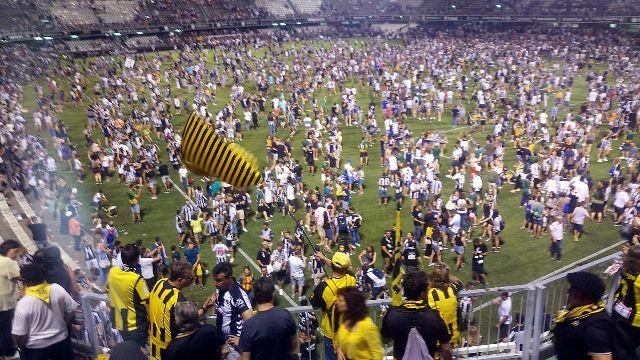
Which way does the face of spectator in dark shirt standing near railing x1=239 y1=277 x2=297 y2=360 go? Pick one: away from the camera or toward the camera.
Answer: away from the camera

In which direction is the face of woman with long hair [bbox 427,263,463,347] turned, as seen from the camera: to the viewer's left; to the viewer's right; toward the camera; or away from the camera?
away from the camera

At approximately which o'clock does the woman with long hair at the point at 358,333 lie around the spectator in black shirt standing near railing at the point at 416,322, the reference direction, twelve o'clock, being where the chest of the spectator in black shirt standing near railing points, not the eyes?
The woman with long hair is roughly at 8 o'clock from the spectator in black shirt standing near railing.

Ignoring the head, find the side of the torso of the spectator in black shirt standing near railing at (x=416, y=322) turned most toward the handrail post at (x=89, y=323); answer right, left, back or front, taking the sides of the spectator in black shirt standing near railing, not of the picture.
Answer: left

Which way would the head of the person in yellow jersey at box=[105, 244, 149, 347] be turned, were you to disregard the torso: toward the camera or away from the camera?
away from the camera

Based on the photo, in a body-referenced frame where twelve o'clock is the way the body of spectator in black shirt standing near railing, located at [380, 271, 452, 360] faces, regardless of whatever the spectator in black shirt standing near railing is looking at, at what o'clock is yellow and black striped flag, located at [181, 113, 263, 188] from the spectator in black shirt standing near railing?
The yellow and black striped flag is roughly at 10 o'clock from the spectator in black shirt standing near railing.

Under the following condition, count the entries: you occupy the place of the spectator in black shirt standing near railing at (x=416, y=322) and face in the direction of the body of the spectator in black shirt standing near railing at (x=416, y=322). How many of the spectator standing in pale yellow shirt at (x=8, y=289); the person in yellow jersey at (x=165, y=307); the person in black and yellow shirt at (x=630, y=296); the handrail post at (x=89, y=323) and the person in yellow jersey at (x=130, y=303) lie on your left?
4

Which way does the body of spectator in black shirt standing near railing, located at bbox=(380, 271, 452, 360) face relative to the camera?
away from the camera

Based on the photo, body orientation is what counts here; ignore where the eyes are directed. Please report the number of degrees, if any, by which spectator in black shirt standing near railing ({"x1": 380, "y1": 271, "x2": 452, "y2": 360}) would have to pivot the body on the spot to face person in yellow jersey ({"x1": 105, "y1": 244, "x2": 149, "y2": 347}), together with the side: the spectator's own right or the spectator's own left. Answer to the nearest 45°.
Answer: approximately 90° to the spectator's own left

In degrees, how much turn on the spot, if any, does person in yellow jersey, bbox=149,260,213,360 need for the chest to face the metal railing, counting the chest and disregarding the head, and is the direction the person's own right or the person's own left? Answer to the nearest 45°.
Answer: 0° — they already face it

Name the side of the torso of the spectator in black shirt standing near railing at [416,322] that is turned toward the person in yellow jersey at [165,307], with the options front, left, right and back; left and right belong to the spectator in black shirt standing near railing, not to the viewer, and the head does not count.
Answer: left

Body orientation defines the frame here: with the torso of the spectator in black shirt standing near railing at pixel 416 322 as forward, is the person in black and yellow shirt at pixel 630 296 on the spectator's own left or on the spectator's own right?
on the spectator's own right

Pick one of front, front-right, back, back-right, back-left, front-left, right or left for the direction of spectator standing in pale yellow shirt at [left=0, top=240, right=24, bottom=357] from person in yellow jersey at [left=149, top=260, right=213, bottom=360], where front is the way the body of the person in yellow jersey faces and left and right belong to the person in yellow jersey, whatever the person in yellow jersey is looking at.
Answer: back-left

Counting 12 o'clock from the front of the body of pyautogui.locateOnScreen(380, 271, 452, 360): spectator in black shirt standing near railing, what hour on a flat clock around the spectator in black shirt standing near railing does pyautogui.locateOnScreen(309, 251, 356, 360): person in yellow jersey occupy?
The person in yellow jersey is roughly at 10 o'clock from the spectator in black shirt standing near railing.
